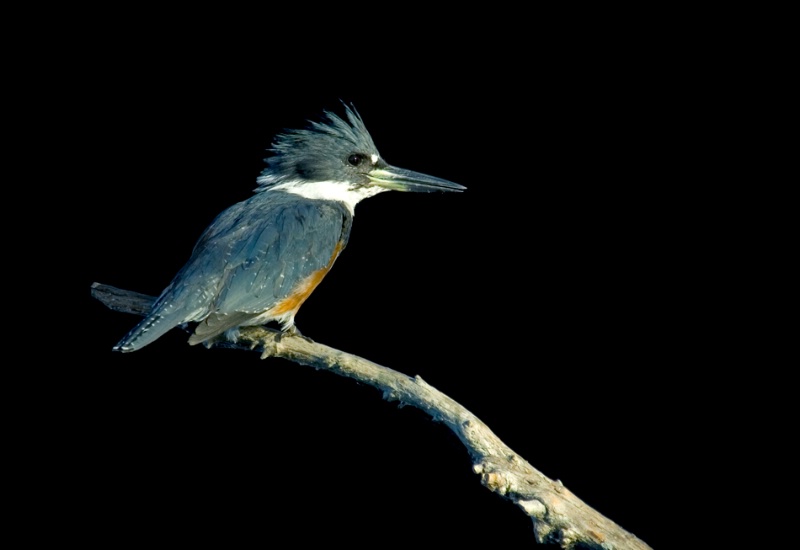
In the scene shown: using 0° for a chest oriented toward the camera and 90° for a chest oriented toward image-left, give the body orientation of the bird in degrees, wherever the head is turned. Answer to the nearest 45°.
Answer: approximately 270°
